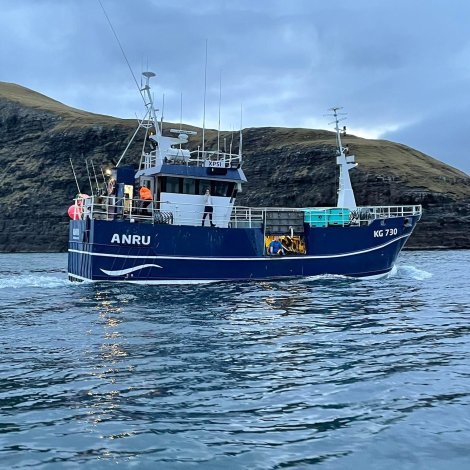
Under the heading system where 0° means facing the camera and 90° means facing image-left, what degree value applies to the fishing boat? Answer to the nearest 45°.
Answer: approximately 270°

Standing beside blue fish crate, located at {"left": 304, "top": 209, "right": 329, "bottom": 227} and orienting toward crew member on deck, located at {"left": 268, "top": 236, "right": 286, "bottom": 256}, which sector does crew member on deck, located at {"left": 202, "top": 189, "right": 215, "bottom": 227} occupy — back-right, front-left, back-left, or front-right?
front-right
